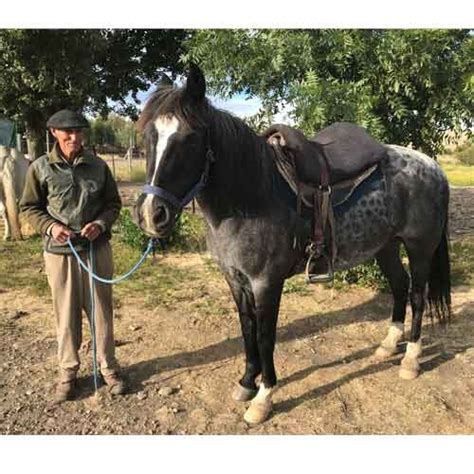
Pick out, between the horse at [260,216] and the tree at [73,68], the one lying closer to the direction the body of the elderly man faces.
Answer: the horse

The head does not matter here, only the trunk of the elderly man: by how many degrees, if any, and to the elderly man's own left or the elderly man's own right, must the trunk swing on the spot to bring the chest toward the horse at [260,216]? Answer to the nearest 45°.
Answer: approximately 45° to the elderly man's own left

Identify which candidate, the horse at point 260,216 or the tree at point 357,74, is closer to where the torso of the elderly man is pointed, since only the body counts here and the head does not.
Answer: the horse

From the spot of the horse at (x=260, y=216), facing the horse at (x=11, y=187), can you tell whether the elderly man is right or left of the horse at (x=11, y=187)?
left

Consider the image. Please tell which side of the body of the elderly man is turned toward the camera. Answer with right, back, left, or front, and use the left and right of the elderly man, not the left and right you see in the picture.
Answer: front

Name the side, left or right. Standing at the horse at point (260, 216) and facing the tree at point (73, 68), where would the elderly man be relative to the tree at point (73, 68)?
left

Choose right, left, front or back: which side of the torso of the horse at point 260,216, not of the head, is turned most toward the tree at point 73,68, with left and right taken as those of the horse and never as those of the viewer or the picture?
right

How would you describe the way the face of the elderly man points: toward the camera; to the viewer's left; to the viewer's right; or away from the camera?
toward the camera

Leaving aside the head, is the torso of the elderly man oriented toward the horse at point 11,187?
no

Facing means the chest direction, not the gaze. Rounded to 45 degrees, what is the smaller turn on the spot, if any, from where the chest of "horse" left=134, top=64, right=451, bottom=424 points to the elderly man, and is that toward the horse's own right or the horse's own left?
approximately 45° to the horse's own right

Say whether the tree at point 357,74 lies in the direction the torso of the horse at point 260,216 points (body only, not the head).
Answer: no

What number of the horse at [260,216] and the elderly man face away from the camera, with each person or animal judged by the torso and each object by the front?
0

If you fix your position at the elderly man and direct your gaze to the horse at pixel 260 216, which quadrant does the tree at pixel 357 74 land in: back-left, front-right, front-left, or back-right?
front-left
